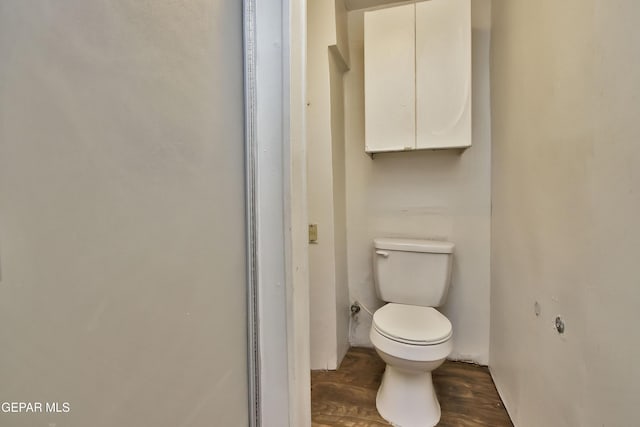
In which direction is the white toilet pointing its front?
toward the camera
